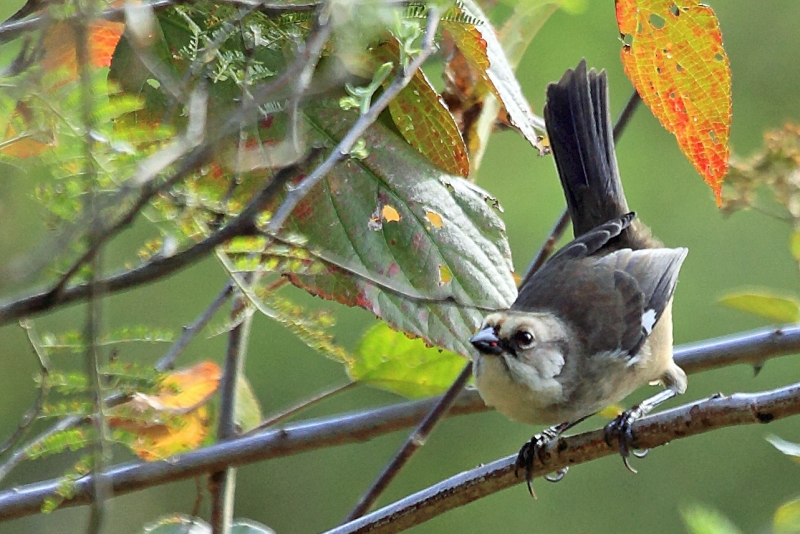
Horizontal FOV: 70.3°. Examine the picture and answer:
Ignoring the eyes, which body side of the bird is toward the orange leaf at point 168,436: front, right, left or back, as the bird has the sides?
front

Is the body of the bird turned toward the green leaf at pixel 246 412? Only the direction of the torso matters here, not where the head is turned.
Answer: yes

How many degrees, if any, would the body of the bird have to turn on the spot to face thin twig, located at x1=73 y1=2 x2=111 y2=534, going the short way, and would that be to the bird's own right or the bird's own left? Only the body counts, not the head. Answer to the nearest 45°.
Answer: approximately 45° to the bird's own left

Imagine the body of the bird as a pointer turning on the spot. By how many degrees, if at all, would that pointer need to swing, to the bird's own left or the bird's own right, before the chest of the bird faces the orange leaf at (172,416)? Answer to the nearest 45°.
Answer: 0° — it already faces it

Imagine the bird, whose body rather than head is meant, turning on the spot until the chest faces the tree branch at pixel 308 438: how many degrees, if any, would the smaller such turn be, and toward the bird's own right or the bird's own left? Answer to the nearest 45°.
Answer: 0° — it already faces it

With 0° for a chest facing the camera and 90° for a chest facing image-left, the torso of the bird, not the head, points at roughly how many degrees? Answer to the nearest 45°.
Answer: approximately 45°
